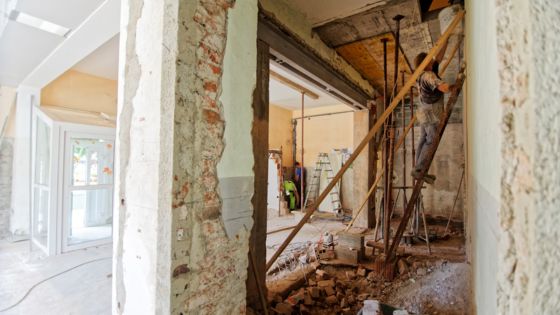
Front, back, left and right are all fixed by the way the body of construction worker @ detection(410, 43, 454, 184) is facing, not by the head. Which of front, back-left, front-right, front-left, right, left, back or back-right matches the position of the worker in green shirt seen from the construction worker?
left

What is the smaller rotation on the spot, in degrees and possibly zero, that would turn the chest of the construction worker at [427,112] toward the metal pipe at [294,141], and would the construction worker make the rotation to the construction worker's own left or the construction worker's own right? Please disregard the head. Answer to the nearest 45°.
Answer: approximately 90° to the construction worker's own left

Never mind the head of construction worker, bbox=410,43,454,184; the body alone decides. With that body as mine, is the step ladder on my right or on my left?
on my left

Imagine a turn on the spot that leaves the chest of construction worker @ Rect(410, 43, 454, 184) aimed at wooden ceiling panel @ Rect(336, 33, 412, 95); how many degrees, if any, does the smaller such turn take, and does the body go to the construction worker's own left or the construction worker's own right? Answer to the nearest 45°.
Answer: approximately 90° to the construction worker's own left

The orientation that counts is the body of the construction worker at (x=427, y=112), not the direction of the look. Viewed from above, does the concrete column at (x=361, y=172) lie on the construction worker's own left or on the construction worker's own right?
on the construction worker's own left
